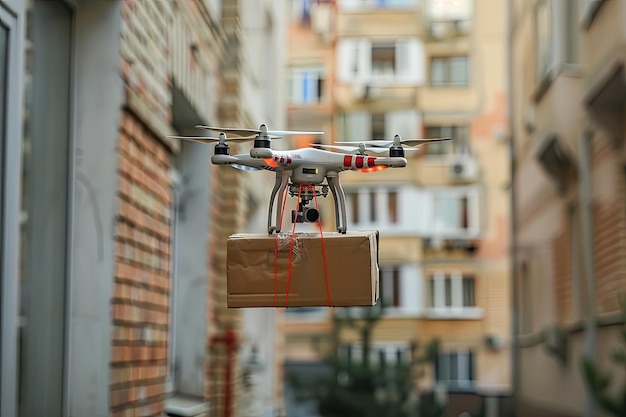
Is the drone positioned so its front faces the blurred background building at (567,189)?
no

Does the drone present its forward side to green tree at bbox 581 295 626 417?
no

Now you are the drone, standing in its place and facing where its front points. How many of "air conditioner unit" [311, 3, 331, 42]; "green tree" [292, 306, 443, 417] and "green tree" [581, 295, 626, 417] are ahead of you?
0

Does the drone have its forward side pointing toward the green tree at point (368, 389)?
no

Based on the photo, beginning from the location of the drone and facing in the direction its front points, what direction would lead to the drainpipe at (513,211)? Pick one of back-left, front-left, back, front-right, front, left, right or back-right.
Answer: back

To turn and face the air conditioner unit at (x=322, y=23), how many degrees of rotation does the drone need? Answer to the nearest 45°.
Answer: approximately 180°

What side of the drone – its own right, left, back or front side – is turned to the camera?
front

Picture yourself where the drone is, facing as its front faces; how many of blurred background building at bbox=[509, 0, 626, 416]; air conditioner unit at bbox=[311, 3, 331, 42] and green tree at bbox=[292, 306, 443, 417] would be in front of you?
0

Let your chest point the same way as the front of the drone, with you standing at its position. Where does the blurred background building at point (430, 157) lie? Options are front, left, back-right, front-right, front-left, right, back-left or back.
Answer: back

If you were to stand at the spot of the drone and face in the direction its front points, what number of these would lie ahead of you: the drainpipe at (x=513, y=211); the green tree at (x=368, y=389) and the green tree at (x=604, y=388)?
0
